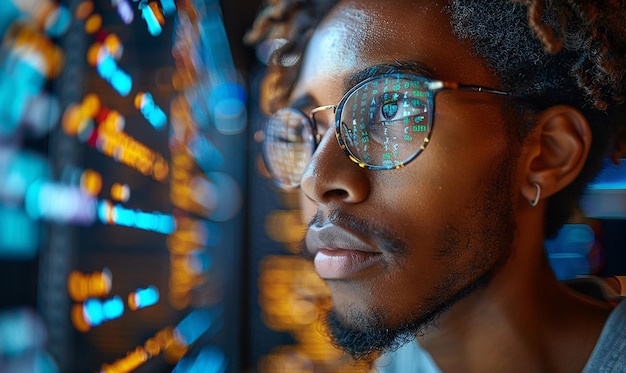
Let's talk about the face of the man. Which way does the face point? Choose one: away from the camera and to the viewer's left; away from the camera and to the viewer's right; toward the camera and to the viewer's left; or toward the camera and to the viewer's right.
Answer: toward the camera and to the viewer's left
